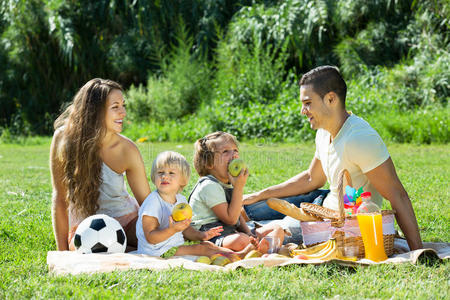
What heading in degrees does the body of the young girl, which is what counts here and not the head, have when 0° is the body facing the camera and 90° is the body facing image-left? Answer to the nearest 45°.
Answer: approximately 270°

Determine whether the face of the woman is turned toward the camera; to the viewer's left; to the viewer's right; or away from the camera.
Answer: to the viewer's right

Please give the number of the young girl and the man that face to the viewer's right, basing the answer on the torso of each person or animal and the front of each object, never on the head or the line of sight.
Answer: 1

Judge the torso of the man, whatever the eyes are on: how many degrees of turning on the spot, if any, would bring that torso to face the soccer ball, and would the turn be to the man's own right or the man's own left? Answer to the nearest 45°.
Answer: approximately 45° to the man's own right

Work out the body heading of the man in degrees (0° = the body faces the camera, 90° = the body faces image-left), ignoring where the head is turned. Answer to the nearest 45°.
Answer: approximately 45°

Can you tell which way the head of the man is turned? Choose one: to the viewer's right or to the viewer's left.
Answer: to the viewer's left

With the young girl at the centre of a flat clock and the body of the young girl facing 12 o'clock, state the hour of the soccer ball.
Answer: The soccer ball is roughly at 5 o'clock from the young girl.
